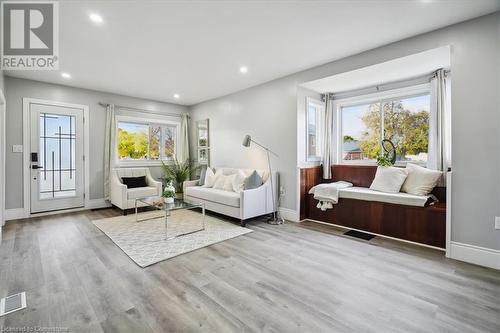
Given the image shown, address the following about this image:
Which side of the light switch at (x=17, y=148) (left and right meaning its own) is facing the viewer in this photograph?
front

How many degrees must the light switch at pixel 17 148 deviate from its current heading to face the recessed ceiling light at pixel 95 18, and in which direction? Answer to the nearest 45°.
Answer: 0° — it already faces it

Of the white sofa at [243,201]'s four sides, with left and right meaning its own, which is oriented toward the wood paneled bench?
left

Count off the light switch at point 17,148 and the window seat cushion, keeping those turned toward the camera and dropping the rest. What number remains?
2

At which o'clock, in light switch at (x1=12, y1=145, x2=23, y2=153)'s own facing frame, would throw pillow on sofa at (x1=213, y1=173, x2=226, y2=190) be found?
The throw pillow on sofa is roughly at 10 o'clock from the light switch.

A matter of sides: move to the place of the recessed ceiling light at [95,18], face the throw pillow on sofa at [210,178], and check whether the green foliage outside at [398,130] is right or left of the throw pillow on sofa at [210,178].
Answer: right

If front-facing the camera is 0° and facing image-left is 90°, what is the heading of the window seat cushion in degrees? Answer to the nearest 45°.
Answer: approximately 0°

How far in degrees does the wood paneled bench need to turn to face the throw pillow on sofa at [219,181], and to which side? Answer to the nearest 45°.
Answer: approximately 45° to its right

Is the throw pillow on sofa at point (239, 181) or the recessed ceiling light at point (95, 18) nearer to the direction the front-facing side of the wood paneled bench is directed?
the recessed ceiling light

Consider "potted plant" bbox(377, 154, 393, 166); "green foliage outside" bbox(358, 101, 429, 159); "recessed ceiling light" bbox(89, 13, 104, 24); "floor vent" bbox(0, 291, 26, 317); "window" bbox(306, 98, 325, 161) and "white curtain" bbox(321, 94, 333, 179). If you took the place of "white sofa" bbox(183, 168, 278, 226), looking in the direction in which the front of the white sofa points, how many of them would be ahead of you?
2

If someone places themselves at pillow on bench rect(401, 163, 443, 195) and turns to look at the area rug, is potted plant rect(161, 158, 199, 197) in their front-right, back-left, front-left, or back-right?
front-right

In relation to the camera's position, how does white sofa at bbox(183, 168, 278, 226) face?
facing the viewer and to the left of the viewer
